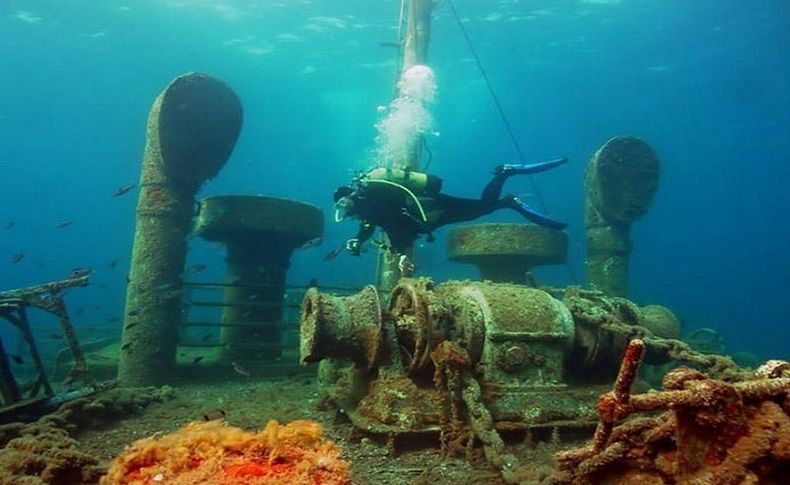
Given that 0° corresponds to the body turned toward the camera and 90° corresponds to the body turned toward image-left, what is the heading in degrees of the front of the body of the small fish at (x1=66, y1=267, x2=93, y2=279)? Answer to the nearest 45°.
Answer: approximately 90°

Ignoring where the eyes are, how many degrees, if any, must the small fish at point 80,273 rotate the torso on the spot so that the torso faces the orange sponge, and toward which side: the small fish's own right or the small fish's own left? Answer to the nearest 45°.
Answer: approximately 90° to the small fish's own left

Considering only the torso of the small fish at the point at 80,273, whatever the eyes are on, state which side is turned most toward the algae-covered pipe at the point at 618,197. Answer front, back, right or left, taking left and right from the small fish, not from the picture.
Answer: back

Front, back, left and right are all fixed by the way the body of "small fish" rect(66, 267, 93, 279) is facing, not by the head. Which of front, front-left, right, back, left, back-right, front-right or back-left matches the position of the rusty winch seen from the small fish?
back-left
